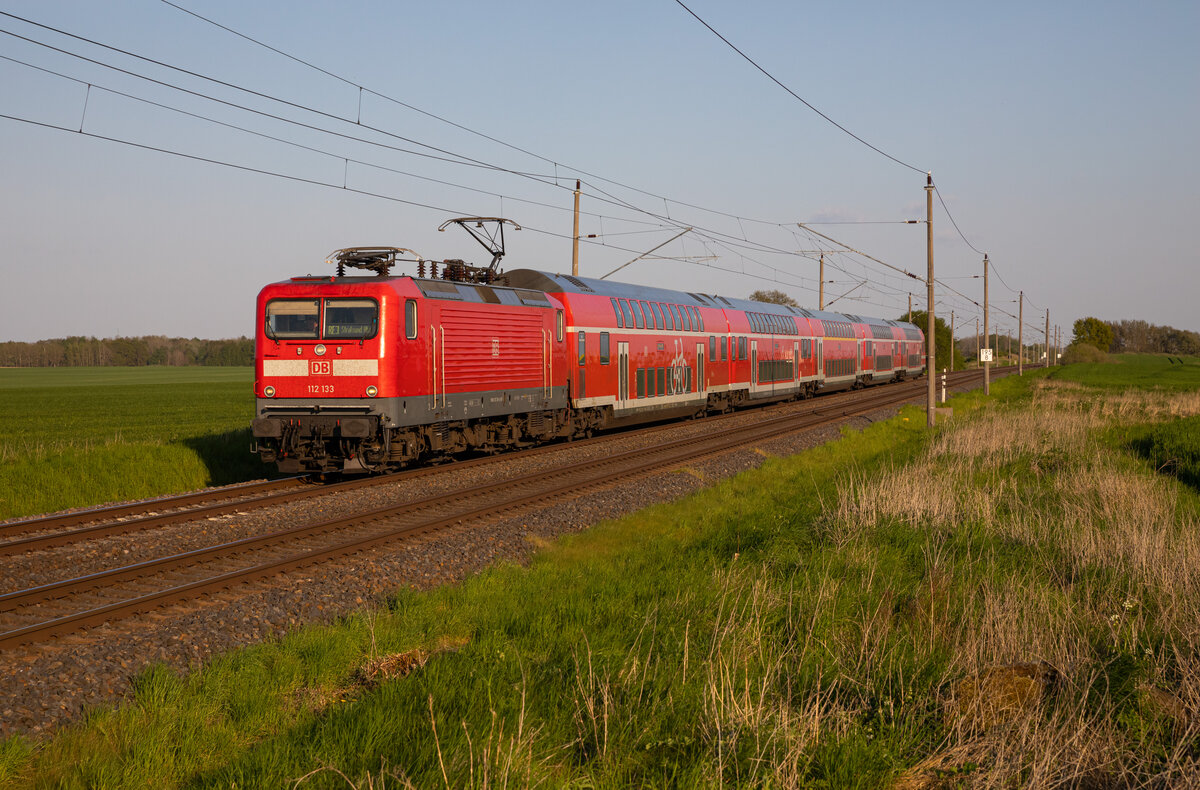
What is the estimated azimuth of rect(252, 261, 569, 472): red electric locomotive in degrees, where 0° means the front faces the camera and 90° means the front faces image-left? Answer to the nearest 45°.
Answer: approximately 45°
